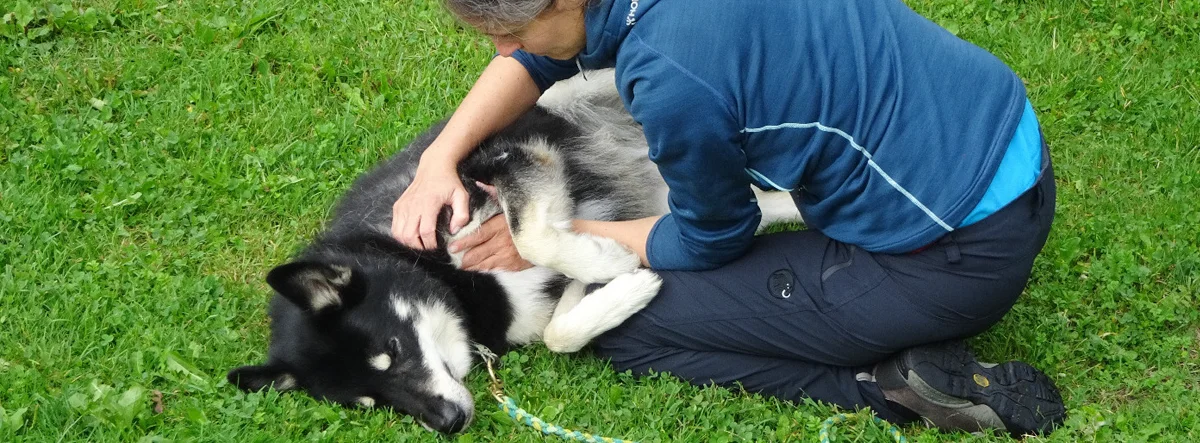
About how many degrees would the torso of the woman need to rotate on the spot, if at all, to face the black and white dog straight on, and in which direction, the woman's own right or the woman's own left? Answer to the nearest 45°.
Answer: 0° — they already face it

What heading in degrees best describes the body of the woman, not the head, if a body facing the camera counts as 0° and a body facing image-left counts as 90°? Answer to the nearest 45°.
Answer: approximately 90°
